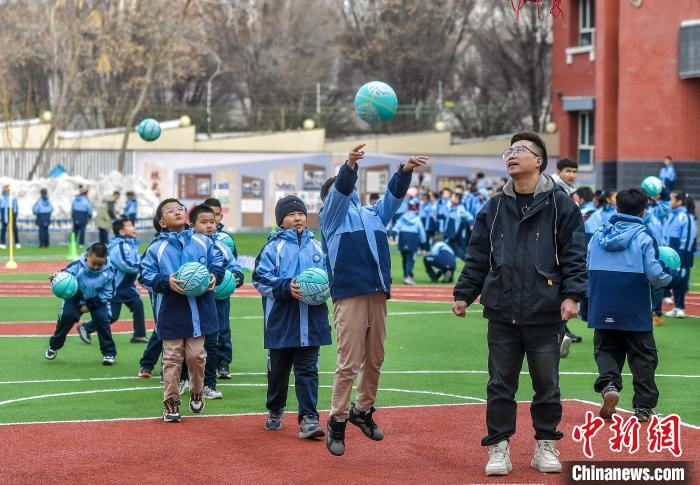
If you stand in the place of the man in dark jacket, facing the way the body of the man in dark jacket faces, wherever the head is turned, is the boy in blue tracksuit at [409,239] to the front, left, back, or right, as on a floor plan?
back

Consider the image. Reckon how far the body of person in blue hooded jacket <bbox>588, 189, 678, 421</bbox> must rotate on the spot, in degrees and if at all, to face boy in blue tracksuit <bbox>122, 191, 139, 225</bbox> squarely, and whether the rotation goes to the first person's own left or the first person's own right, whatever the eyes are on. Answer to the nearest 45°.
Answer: approximately 90° to the first person's own left

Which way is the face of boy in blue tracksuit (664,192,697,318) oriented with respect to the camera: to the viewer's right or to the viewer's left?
to the viewer's left

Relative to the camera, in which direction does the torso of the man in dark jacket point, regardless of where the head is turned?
toward the camera

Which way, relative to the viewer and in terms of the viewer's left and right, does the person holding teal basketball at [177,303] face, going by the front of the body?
facing the viewer

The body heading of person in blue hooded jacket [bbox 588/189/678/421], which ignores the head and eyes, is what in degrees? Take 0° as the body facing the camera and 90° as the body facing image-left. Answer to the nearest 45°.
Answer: approximately 225°
